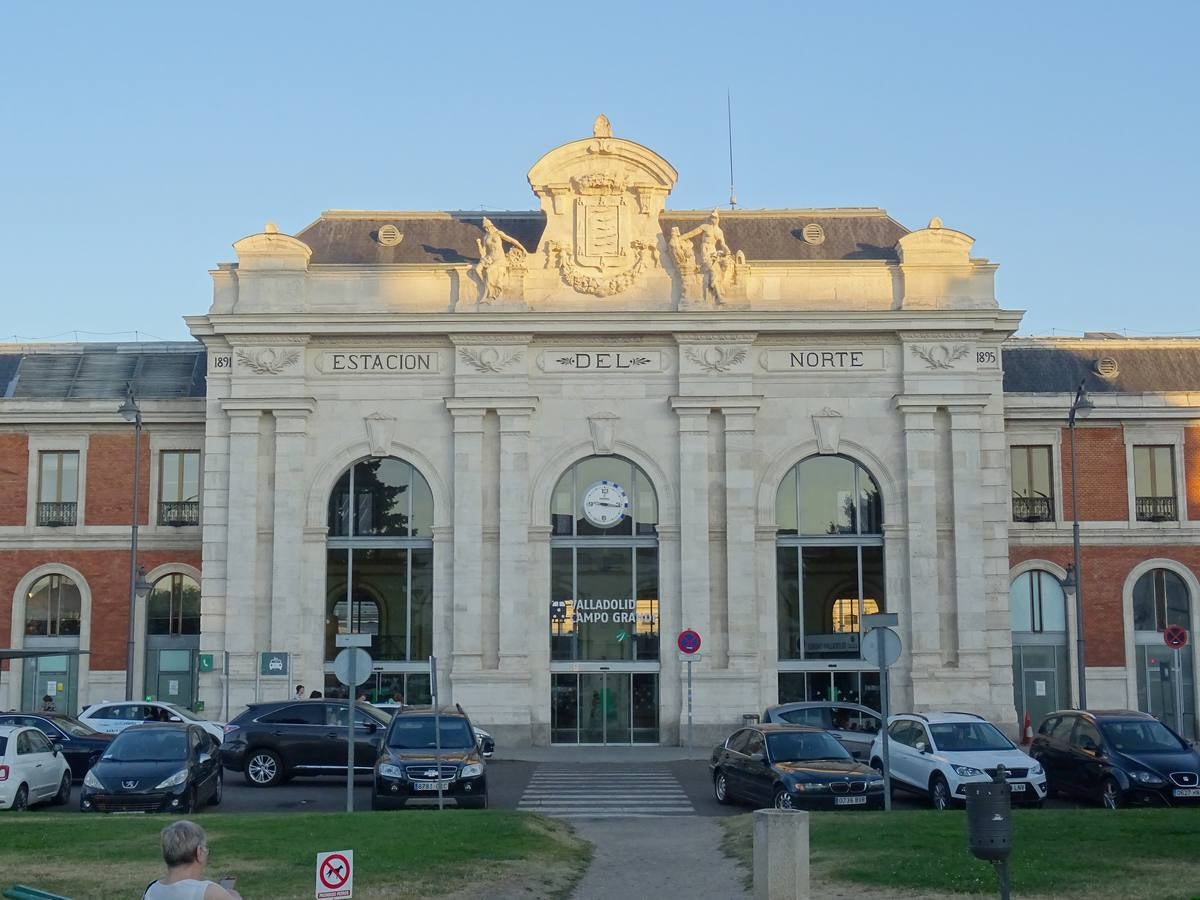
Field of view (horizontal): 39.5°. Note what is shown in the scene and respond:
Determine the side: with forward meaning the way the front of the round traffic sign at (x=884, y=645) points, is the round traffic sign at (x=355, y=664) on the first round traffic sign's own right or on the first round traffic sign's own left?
on the first round traffic sign's own left

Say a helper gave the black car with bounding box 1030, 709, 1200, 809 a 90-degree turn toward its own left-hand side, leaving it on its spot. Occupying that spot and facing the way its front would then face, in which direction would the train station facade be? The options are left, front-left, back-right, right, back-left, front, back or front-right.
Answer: left

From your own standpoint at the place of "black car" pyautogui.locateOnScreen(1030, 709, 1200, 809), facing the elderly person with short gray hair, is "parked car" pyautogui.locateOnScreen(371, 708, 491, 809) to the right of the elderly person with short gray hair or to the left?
right

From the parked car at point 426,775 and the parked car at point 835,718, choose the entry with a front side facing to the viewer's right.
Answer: the parked car at point 835,718

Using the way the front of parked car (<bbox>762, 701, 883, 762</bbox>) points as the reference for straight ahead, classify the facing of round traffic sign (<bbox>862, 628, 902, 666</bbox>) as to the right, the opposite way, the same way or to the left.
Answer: to the left

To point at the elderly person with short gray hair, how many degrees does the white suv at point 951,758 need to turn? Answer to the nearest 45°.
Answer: approximately 45° to its right

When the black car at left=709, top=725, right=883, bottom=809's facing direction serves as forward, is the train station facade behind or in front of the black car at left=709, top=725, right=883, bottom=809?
behind

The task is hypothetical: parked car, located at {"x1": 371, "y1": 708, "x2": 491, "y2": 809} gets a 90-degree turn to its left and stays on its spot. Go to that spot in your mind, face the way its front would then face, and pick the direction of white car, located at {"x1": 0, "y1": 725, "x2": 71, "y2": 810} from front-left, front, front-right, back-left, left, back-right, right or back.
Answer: back

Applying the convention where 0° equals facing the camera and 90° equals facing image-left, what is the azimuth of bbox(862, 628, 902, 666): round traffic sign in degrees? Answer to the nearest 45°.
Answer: approximately 180°

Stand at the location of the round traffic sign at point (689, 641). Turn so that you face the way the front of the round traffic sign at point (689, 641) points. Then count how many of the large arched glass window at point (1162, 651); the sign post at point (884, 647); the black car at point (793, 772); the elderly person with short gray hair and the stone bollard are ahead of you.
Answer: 4

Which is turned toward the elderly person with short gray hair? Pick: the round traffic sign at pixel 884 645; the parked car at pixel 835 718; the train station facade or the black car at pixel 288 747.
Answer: the train station facade

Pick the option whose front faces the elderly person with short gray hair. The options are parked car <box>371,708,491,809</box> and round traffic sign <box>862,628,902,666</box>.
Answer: the parked car
